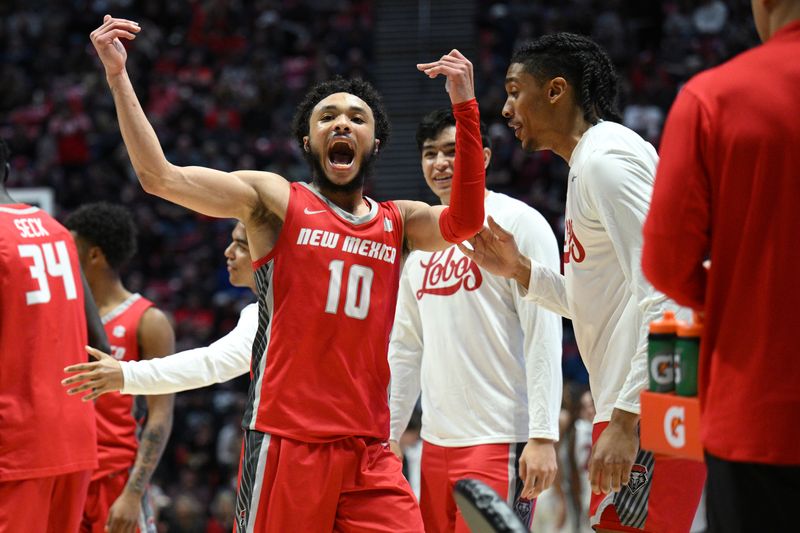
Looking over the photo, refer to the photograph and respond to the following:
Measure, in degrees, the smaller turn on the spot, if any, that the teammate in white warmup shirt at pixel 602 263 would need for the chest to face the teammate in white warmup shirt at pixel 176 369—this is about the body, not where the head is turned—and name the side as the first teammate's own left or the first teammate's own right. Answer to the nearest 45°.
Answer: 0° — they already face them

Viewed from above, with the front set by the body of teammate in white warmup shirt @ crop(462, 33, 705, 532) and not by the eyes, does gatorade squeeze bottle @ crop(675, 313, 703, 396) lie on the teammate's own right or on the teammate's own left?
on the teammate's own left

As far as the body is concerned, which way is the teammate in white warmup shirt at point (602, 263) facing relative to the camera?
to the viewer's left

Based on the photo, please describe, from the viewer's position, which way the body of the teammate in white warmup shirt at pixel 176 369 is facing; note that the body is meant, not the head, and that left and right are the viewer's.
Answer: facing to the left of the viewer

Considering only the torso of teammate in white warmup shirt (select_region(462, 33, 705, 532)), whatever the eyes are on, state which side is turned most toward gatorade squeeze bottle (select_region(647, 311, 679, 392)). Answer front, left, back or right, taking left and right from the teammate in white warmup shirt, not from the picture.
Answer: left

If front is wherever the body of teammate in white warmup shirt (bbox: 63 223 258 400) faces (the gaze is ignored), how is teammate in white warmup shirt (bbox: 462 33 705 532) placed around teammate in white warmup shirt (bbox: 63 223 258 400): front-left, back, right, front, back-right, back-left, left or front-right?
back-left

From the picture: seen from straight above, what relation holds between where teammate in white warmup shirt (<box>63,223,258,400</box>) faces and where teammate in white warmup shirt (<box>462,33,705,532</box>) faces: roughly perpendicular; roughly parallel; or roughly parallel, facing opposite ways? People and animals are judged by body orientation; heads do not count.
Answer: roughly parallel

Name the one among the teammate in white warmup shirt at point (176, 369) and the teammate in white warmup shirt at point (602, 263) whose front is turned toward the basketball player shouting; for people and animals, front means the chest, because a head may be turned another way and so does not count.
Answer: the teammate in white warmup shirt at point (602, 263)

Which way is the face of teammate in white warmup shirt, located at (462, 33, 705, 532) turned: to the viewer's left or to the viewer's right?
to the viewer's left

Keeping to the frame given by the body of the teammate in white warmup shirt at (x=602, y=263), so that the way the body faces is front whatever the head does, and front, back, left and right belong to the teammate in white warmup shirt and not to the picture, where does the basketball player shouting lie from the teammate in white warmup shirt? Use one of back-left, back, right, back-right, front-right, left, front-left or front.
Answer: front

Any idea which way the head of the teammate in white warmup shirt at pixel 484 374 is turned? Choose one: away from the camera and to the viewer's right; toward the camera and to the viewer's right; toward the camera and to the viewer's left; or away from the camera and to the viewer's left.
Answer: toward the camera and to the viewer's left

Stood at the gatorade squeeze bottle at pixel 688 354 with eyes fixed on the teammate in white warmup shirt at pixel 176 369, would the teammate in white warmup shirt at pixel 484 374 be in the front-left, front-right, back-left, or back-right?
front-right

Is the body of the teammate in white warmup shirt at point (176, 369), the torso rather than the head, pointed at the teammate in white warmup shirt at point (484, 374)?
no

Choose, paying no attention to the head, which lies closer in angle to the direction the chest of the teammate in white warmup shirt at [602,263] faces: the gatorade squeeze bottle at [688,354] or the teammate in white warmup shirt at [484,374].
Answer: the teammate in white warmup shirt

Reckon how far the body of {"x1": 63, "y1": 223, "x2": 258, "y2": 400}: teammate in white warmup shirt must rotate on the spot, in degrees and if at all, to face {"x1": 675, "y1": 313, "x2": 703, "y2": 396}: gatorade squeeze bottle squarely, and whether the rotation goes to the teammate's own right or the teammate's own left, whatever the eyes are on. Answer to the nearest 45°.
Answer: approximately 135° to the teammate's own left

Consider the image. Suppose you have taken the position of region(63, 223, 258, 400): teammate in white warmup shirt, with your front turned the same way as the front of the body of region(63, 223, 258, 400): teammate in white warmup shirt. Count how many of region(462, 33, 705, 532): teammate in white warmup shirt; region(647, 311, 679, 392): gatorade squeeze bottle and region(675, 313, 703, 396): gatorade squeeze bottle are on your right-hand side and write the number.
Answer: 0
